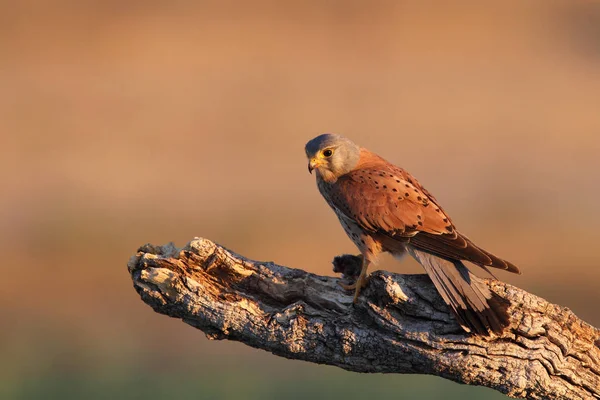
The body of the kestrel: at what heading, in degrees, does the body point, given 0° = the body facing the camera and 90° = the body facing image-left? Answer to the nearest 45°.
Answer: approximately 90°
